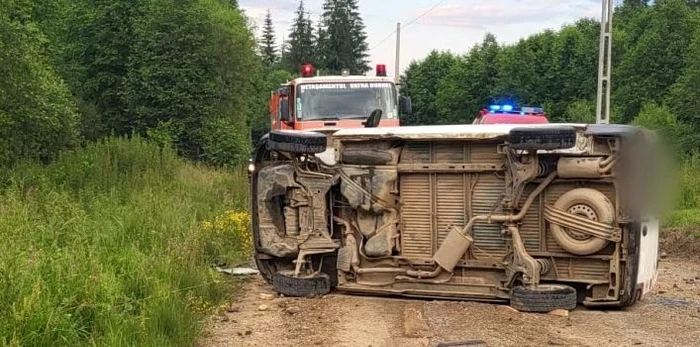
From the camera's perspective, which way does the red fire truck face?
toward the camera
